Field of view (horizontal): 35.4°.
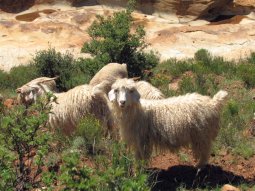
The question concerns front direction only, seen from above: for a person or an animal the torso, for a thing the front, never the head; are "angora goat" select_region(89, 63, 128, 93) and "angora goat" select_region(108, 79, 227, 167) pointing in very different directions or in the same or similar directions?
same or similar directions

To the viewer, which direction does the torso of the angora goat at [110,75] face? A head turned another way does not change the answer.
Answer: to the viewer's left

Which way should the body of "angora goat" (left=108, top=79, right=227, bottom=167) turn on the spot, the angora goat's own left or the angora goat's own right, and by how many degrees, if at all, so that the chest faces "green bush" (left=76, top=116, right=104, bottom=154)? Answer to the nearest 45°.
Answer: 0° — it already faces it

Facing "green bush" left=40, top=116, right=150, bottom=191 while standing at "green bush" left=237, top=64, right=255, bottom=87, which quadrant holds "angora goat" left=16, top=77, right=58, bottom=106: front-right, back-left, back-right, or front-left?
front-right

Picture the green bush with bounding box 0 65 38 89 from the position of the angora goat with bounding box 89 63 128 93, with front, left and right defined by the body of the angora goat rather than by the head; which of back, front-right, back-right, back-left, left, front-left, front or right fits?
front-right

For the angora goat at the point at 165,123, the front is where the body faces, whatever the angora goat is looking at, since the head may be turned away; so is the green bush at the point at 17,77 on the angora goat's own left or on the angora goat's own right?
on the angora goat's own right

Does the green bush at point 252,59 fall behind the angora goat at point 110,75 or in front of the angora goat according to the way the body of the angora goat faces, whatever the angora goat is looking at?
behind
